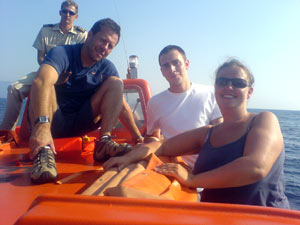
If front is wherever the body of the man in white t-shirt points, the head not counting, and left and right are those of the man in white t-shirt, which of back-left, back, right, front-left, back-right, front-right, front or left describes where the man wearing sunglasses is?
back-right

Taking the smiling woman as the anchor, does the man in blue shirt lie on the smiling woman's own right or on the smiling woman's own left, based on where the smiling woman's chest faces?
on the smiling woman's own right

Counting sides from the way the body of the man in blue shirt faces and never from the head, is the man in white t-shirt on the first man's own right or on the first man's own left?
on the first man's own left

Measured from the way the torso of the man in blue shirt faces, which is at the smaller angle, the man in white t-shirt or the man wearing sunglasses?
the man in white t-shirt

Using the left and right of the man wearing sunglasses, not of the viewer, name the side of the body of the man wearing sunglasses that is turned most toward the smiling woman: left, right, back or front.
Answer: front

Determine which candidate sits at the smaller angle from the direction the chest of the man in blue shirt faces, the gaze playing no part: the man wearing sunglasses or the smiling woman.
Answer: the smiling woman

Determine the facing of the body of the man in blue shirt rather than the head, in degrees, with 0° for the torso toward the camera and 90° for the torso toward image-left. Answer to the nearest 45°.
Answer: approximately 0°

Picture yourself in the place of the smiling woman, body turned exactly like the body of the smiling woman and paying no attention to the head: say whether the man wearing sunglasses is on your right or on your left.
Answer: on your right

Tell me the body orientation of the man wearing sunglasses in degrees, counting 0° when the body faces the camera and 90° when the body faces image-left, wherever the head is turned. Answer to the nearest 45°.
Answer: approximately 0°
